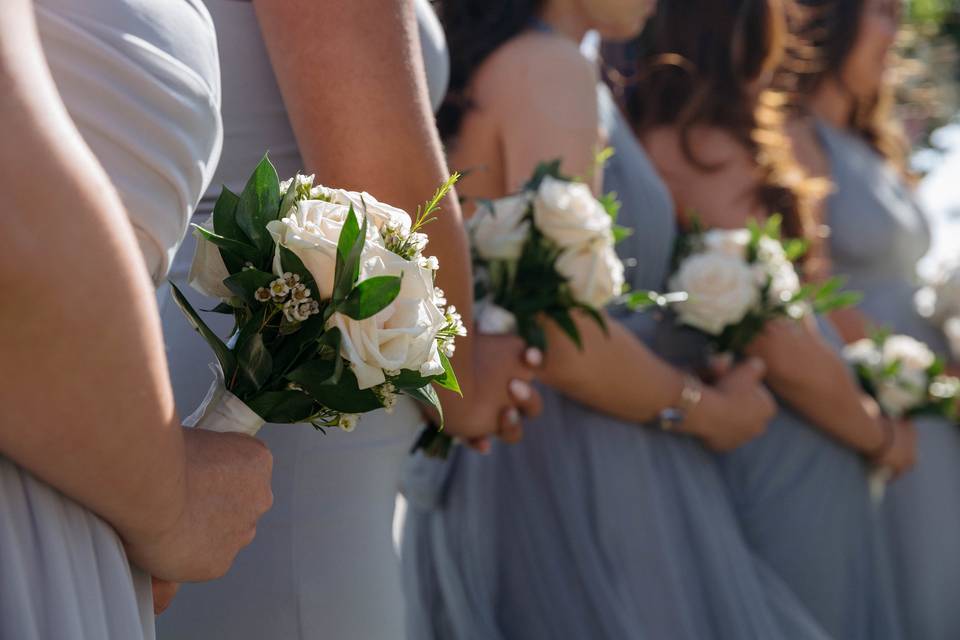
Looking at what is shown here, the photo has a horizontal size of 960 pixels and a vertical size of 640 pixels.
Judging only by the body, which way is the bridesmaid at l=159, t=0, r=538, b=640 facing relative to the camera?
to the viewer's right

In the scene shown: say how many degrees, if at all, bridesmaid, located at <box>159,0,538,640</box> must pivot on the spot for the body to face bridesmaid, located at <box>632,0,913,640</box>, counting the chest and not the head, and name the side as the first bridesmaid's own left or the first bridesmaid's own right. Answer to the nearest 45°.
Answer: approximately 45° to the first bridesmaid's own left

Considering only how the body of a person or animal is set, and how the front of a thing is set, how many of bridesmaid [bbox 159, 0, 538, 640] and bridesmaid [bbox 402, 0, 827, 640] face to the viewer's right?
2

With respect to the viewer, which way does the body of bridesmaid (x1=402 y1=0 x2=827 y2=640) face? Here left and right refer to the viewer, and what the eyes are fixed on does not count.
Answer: facing to the right of the viewer

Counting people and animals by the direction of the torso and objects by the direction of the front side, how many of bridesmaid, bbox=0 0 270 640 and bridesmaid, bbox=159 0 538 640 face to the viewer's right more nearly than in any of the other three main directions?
2

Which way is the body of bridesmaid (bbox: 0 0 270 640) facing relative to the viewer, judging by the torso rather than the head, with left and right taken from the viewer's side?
facing to the right of the viewer

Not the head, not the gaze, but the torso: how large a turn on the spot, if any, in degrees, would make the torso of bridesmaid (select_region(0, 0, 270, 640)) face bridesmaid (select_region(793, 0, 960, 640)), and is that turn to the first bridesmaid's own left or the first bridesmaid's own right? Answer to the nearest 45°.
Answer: approximately 45° to the first bridesmaid's own left

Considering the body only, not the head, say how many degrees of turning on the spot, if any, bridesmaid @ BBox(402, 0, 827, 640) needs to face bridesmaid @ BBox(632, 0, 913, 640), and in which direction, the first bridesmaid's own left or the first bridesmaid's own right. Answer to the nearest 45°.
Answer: approximately 45° to the first bridesmaid's own left
